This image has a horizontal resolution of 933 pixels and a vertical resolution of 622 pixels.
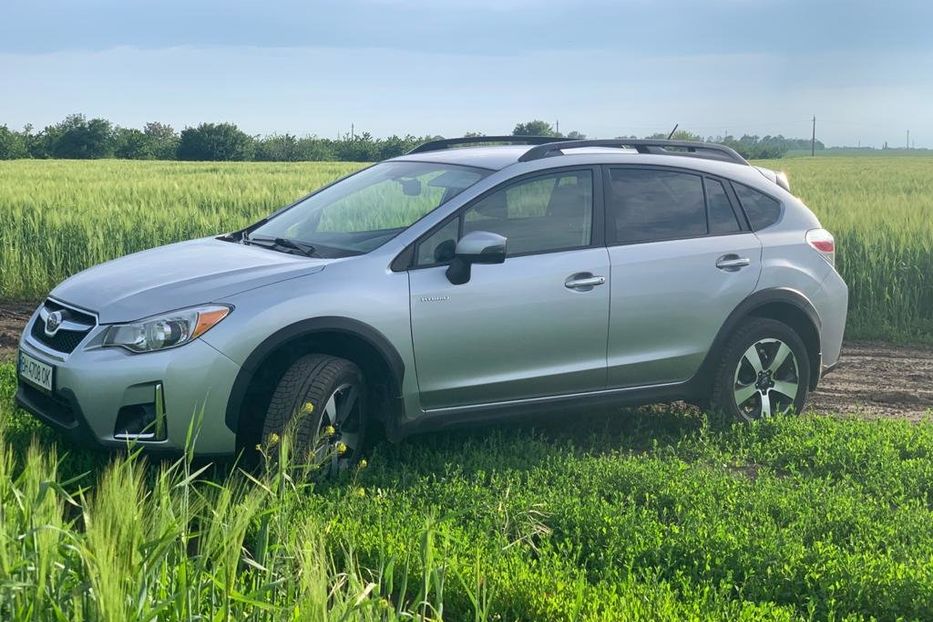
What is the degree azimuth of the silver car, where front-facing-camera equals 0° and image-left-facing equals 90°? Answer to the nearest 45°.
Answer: approximately 45°
